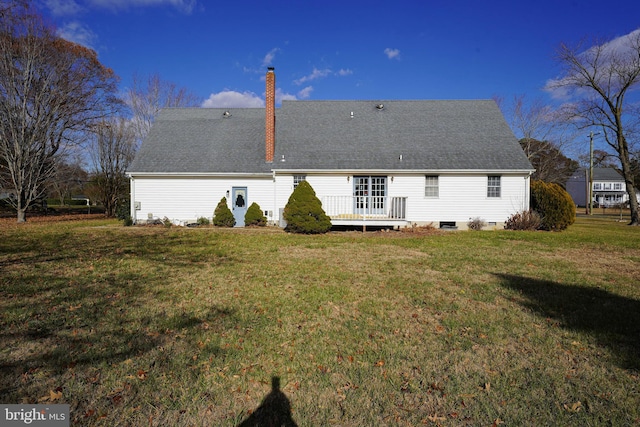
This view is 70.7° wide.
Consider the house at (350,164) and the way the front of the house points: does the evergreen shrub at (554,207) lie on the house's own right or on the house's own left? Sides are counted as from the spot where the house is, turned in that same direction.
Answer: on the house's own right

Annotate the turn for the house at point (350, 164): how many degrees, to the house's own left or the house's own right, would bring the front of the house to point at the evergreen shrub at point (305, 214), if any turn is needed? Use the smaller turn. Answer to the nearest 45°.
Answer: approximately 135° to the house's own left

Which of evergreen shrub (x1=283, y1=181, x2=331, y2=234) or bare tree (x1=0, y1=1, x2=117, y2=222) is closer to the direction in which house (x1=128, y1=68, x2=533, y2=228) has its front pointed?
the bare tree

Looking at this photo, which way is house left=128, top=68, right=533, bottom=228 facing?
away from the camera

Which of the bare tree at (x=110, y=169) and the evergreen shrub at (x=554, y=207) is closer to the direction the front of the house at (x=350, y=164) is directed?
the bare tree

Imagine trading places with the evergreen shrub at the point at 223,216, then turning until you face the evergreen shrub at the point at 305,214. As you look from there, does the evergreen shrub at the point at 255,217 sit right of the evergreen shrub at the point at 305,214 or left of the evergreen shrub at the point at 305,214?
left

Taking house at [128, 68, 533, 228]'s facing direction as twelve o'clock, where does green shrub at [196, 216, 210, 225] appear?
The green shrub is roughly at 9 o'clock from the house.

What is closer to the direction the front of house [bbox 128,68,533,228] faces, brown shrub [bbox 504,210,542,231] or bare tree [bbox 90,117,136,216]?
the bare tree
